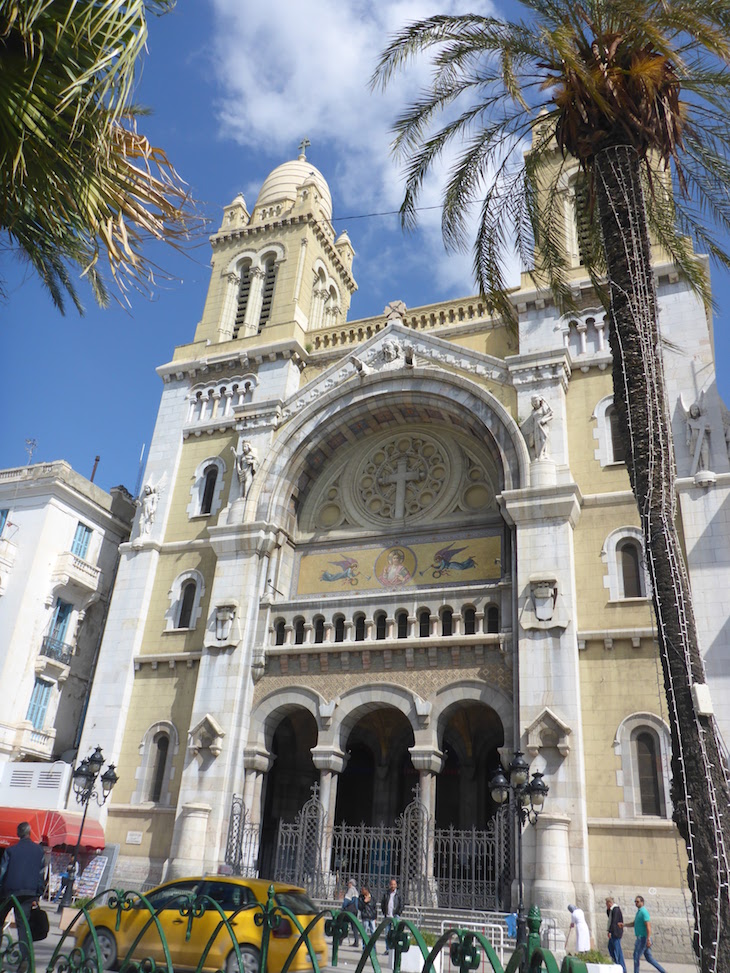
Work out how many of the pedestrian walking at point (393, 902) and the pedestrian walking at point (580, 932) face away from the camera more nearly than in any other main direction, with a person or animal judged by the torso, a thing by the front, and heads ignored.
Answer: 0

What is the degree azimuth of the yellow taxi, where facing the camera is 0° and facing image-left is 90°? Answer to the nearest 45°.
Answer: approximately 135°

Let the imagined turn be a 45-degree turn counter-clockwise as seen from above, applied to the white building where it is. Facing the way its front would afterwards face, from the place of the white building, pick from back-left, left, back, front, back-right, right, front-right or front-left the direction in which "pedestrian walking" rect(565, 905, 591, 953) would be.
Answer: front-right

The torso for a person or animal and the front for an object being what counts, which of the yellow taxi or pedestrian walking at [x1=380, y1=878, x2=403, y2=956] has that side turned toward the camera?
the pedestrian walking

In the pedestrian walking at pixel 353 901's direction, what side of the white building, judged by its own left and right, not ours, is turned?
front

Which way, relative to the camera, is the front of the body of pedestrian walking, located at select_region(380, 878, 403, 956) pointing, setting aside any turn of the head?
toward the camera

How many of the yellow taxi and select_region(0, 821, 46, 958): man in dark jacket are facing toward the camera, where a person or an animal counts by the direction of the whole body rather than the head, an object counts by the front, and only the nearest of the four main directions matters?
0

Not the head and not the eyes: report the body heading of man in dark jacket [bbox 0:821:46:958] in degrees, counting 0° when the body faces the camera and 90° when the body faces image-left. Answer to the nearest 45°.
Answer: approximately 180°

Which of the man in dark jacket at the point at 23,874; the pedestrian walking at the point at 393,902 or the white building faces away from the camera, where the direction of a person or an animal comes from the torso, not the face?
the man in dark jacket

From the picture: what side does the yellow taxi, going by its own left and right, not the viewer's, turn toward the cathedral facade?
right
